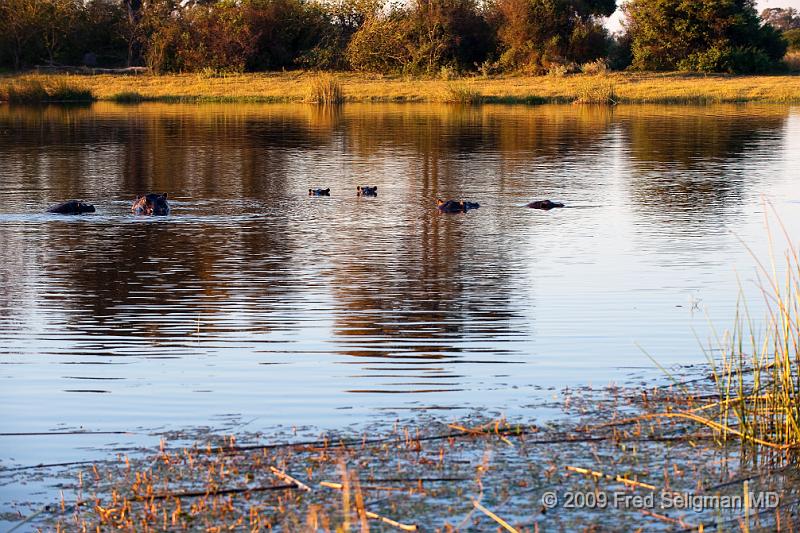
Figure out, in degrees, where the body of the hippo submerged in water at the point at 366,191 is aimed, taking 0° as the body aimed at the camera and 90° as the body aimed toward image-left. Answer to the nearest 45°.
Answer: approximately 0°

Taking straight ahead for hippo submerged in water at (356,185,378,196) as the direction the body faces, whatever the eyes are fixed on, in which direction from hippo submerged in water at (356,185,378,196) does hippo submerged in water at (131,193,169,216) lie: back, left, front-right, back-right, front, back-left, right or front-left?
front-right

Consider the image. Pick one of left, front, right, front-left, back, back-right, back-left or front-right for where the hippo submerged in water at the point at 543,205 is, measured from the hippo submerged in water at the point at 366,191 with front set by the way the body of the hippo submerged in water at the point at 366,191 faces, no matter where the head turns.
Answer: front-left

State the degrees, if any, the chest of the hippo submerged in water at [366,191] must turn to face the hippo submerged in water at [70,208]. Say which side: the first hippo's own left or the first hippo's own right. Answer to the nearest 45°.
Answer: approximately 45° to the first hippo's own right

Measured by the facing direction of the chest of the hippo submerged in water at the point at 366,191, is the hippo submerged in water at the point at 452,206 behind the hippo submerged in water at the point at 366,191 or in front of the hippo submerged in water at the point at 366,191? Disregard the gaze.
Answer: in front
